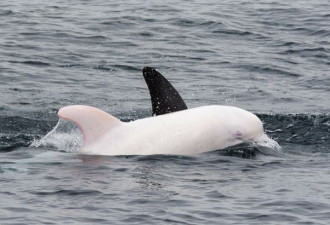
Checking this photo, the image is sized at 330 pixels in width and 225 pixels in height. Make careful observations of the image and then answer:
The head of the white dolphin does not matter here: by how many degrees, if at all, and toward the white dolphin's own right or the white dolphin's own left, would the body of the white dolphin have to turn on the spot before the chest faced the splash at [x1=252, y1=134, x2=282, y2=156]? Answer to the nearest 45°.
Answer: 0° — it already faces it

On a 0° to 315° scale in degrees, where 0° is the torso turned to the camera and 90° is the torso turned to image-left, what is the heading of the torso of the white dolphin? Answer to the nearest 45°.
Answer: approximately 270°

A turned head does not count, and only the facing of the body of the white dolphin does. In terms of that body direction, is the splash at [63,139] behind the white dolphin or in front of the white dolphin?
behind
